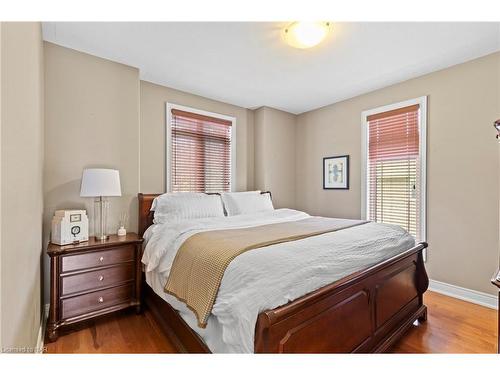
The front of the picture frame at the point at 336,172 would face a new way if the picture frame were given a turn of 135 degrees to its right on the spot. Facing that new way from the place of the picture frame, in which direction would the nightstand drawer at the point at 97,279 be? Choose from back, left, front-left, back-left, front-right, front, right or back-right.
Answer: back-left

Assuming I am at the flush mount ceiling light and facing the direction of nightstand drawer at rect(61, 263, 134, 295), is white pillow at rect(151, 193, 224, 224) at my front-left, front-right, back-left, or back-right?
front-right

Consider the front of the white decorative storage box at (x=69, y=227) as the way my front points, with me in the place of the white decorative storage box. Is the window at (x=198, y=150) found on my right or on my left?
on my left

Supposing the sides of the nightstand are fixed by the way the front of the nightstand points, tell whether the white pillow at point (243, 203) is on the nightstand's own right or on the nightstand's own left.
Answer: on the nightstand's own left

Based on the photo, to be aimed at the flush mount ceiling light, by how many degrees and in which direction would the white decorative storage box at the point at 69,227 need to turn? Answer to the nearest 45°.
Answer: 0° — it already faces it

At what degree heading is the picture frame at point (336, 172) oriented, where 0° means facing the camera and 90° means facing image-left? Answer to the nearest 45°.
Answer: approximately 45°

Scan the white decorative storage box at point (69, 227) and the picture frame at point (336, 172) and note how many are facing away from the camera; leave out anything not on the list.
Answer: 0

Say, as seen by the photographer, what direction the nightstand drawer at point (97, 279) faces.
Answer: facing the viewer and to the right of the viewer

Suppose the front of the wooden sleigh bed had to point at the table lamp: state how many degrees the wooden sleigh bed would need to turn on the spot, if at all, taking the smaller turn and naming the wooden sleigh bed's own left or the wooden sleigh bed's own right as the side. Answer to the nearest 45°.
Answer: approximately 135° to the wooden sleigh bed's own right

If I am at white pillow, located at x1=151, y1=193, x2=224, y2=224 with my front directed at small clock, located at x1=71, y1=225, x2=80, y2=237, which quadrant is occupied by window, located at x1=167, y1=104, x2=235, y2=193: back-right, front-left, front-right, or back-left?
back-right

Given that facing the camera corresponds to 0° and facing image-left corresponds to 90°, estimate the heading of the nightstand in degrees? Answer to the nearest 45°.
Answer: approximately 315°

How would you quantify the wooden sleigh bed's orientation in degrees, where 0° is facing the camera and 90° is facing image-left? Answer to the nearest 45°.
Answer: approximately 315°

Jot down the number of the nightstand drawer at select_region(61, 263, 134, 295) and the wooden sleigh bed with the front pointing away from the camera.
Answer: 0

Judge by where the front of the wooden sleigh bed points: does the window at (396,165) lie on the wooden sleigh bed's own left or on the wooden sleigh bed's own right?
on the wooden sleigh bed's own left

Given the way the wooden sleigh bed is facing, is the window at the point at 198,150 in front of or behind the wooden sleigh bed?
behind

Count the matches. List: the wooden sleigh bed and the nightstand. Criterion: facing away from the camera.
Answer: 0

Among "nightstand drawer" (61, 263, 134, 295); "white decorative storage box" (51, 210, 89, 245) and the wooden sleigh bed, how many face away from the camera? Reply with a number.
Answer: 0
